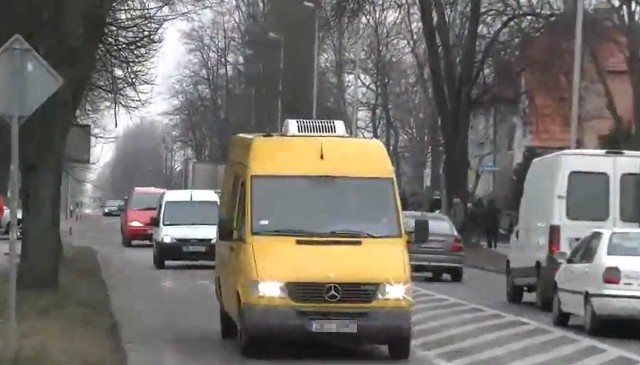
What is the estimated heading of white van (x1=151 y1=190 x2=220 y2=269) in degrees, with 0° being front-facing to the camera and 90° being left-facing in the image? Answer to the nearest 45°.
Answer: approximately 0°

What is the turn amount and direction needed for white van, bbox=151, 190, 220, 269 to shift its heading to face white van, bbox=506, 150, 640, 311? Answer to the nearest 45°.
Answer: approximately 45° to its left

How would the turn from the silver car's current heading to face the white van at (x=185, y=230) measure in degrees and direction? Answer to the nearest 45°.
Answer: approximately 90° to its left

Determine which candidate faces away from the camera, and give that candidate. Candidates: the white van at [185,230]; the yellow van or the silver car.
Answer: the silver car

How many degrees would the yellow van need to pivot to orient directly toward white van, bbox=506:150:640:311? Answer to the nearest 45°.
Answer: approximately 135° to its left

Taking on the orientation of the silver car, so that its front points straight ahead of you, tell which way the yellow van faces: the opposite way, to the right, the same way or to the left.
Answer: the opposite way

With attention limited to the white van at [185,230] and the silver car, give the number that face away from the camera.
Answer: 1

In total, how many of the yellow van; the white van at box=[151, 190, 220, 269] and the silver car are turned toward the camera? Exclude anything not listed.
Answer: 2

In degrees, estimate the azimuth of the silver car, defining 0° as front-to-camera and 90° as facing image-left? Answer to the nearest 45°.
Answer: approximately 180°

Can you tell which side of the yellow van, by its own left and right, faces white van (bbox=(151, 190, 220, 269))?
back
